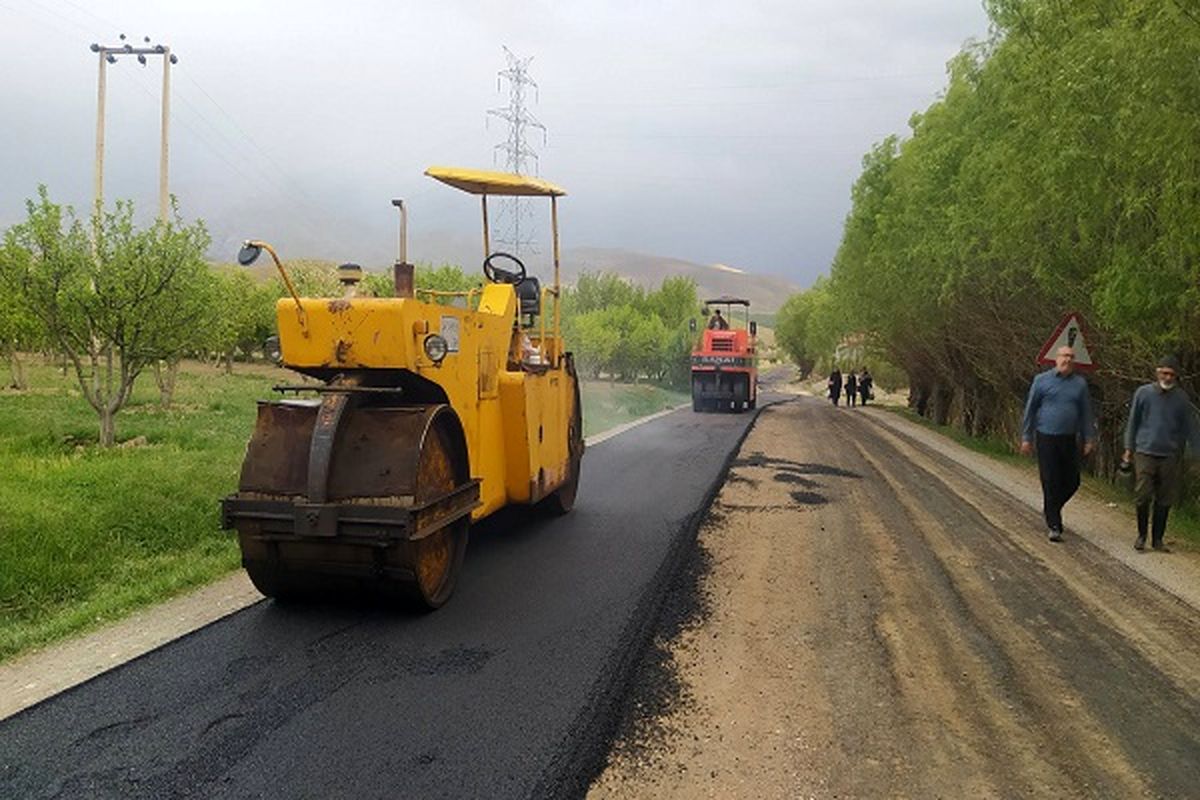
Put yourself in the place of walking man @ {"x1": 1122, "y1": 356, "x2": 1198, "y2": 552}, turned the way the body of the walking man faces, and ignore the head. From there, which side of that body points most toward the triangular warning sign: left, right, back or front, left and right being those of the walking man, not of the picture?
back

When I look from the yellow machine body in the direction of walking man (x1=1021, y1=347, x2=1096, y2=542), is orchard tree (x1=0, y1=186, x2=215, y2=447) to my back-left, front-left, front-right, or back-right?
back-left

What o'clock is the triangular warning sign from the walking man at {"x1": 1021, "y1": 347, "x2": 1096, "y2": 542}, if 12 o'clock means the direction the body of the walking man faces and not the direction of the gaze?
The triangular warning sign is roughly at 6 o'clock from the walking man.

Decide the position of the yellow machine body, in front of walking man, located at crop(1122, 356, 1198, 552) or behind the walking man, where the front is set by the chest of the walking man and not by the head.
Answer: in front

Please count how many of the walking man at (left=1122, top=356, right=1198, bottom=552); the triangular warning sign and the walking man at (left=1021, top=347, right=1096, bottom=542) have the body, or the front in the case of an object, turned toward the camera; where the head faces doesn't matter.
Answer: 3

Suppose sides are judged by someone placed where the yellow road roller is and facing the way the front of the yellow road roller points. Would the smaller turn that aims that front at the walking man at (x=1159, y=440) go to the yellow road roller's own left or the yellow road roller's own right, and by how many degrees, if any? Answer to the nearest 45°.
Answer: approximately 135° to the yellow road roller's own left

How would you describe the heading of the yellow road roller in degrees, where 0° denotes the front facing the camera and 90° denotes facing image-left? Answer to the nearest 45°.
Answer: approximately 45°

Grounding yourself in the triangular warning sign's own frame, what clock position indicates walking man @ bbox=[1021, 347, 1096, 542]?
The walking man is roughly at 12 o'clock from the triangular warning sign.

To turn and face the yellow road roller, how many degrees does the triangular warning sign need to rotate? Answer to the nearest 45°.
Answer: approximately 45° to its right

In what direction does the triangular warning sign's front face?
toward the camera

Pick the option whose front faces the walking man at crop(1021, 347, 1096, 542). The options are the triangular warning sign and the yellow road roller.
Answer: the triangular warning sign

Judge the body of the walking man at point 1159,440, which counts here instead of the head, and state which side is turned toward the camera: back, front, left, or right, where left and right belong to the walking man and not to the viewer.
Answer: front

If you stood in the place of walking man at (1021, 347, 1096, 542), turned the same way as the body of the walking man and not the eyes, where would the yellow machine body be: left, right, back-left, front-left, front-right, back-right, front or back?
front-right

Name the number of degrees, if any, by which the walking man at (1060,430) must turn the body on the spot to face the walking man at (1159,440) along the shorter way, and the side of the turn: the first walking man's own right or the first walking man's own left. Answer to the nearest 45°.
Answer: approximately 90° to the first walking man's own left

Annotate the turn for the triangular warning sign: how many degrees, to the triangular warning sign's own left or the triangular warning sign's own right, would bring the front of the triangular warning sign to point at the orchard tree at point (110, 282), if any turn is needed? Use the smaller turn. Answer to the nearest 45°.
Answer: approximately 90° to the triangular warning sign's own right
